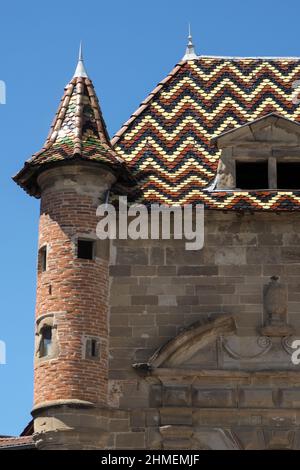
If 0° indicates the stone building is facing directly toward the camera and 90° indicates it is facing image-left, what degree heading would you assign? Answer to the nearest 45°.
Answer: approximately 0°
